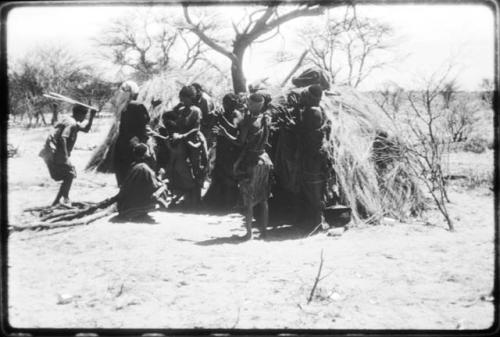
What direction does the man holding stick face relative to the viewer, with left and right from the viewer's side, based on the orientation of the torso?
facing to the right of the viewer

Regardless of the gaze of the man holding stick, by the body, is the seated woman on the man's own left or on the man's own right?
on the man's own right

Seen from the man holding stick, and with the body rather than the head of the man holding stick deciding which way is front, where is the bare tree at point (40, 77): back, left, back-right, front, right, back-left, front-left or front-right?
left

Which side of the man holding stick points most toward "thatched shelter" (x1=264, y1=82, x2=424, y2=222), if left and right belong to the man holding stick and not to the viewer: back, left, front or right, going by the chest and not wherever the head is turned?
front

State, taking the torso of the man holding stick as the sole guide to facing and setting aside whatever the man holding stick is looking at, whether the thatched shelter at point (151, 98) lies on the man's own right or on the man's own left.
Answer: on the man's own left

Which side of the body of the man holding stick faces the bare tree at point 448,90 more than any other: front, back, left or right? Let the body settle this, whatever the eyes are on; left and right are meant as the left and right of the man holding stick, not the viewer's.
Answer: front

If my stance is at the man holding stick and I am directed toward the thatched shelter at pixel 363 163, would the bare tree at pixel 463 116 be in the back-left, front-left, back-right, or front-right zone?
front-left

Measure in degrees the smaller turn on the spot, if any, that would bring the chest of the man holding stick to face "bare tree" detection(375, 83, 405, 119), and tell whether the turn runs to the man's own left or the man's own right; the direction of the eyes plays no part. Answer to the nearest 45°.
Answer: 0° — they already face it
